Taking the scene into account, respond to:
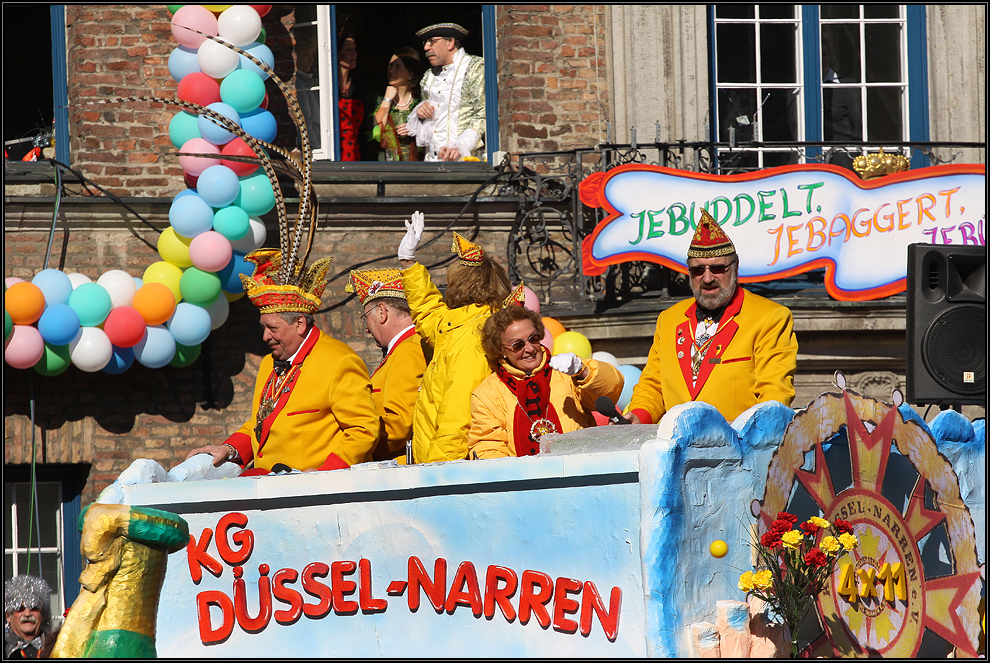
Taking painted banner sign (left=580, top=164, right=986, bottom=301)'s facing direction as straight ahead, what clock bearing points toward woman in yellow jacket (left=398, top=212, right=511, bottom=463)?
The woman in yellow jacket is roughly at 1 o'clock from the painted banner sign.

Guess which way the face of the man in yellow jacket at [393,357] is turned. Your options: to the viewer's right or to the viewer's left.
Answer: to the viewer's left

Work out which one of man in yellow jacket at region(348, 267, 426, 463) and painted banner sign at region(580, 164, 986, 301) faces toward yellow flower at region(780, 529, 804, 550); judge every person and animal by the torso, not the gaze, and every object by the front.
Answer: the painted banner sign

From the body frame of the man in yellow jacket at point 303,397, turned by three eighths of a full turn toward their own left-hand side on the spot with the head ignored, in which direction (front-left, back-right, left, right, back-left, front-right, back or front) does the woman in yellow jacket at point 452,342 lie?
front

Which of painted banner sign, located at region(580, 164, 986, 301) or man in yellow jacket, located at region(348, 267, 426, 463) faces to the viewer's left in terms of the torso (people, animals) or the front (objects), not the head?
the man in yellow jacket

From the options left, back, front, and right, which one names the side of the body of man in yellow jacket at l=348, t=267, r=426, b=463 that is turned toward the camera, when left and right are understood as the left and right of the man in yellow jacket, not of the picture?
left
